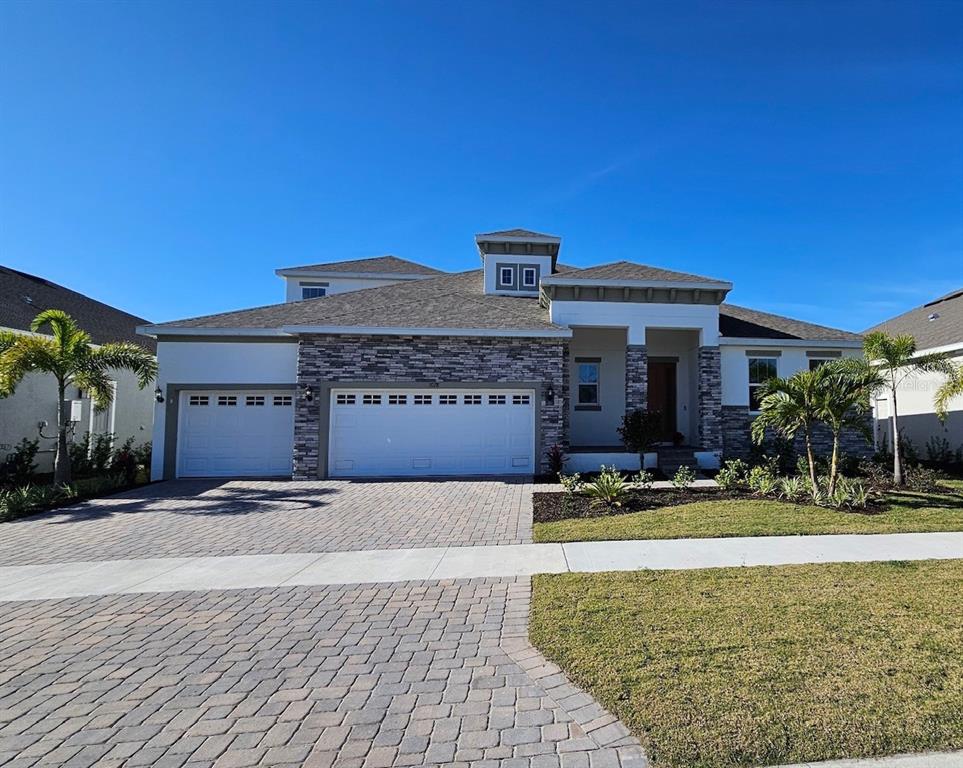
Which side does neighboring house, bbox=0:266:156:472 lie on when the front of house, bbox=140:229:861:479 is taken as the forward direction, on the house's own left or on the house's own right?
on the house's own right

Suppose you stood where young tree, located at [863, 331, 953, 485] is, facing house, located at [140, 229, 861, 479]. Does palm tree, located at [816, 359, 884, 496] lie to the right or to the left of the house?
left

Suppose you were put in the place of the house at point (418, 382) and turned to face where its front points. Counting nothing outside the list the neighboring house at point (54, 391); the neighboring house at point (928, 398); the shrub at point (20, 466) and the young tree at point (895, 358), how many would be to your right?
2

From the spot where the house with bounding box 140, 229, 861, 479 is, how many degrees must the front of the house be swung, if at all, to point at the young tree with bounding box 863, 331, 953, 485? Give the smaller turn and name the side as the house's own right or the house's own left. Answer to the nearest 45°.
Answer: approximately 90° to the house's own left

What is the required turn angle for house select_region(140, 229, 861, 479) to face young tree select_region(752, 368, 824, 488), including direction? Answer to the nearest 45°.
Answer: approximately 45° to its left

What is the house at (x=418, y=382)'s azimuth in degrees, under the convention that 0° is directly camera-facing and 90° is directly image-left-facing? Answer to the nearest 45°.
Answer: approximately 0°

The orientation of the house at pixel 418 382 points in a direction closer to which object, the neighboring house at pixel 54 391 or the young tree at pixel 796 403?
the young tree

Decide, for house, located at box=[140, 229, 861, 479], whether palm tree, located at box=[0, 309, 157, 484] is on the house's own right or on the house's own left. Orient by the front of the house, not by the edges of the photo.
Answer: on the house's own right

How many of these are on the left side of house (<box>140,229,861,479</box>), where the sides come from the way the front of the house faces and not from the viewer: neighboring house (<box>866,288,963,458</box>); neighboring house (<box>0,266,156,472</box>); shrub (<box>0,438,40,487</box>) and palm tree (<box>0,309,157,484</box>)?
1

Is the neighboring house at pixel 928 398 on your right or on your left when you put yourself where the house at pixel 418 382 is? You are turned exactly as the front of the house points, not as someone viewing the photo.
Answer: on your left

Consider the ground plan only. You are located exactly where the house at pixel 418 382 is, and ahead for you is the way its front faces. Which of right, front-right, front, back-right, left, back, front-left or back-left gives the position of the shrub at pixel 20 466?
right
